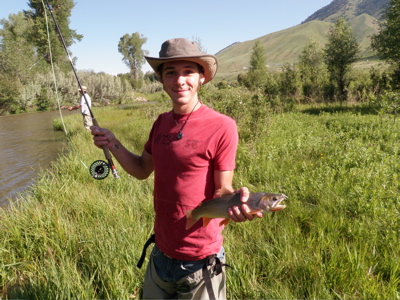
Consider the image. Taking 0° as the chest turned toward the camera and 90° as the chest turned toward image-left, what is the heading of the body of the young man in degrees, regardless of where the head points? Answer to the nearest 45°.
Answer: approximately 45°

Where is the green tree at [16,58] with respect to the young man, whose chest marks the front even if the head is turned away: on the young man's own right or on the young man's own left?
on the young man's own right

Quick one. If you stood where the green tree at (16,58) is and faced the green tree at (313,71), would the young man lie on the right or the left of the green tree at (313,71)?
right

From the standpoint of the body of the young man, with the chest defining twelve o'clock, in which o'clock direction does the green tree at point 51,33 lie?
The green tree is roughly at 4 o'clock from the young man.

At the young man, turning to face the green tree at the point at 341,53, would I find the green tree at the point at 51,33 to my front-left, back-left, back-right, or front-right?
front-left

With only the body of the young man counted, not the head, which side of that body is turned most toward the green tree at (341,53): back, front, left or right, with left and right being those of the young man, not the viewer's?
back

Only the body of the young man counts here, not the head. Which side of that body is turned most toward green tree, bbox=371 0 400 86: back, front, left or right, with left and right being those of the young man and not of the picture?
back

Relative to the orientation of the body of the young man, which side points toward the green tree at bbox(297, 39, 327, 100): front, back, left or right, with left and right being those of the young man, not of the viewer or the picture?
back
